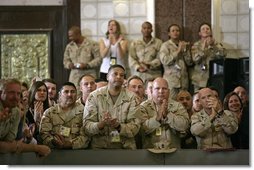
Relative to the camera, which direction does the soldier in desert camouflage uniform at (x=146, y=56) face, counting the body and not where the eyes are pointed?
toward the camera

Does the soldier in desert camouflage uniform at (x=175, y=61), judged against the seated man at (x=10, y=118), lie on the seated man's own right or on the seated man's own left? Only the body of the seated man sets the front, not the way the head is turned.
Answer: on the seated man's own left

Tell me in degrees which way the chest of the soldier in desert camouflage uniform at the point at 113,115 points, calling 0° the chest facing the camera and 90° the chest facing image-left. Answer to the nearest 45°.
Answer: approximately 0°

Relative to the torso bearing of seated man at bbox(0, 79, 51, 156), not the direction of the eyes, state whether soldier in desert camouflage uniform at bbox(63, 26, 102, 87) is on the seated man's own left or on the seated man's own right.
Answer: on the seated man's own left

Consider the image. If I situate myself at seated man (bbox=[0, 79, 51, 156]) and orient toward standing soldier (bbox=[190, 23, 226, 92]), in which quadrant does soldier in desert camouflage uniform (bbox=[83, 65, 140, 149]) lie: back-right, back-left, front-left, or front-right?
front-right

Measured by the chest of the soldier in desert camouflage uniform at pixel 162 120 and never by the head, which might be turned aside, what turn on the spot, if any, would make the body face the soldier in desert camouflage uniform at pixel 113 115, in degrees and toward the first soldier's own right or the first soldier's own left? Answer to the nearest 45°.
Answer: approximately 90° to the first soldier's own right

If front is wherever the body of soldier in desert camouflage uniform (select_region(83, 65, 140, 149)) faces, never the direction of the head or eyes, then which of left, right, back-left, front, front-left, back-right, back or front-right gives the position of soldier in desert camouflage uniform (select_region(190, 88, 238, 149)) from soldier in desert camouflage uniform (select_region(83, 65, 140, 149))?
left

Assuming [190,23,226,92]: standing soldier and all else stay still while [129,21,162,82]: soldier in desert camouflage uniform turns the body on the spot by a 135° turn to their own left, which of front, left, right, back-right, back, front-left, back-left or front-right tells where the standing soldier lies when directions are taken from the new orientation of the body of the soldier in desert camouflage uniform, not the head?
front-right

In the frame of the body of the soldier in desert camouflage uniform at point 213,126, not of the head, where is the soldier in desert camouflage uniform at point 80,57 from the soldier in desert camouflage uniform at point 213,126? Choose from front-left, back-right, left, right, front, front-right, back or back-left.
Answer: back-right

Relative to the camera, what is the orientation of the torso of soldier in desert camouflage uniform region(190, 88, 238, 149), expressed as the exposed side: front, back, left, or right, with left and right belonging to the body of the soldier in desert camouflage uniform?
front

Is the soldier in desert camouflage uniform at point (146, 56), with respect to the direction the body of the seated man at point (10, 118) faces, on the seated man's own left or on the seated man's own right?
on the seated man's own left

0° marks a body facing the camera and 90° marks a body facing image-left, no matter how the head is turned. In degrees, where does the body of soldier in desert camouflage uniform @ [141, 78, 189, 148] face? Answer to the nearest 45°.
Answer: approximately 0°

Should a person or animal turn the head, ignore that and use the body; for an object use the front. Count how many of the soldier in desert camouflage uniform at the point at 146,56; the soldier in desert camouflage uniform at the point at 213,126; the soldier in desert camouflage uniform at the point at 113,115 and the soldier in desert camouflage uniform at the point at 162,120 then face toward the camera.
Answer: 4
